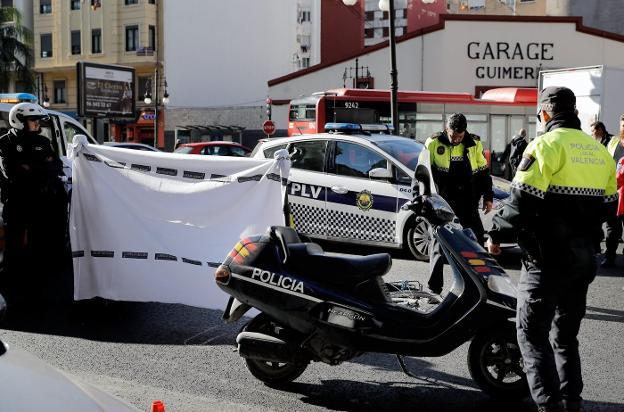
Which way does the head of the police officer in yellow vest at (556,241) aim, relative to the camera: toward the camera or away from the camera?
away from the camera

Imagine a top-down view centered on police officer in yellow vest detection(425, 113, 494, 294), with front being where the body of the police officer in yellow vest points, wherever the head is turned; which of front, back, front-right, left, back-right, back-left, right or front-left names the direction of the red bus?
back

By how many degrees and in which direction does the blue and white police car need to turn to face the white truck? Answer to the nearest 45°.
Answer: approximately 90° to its left

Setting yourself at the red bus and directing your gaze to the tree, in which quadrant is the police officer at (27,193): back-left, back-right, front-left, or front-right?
back-left

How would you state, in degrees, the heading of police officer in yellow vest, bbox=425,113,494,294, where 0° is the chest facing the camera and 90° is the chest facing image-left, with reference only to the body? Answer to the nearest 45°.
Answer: approximately 0°

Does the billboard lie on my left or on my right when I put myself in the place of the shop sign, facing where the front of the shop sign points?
on my right

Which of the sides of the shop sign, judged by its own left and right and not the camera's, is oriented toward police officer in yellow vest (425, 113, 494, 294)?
front

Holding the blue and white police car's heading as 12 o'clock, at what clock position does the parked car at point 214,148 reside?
The parked car is roughly at 7 o'clock from the blue and white police car.

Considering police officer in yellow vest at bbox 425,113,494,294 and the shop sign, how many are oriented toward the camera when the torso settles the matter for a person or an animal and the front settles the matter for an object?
2

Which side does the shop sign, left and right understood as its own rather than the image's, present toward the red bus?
front

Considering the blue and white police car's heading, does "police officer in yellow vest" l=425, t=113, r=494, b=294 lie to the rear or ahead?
ahead
